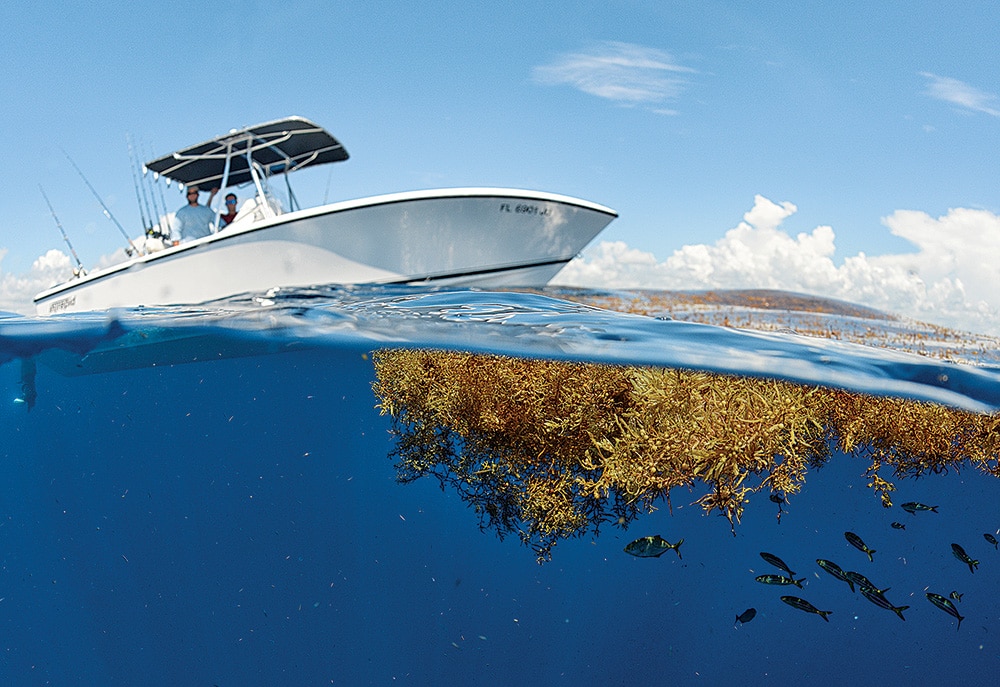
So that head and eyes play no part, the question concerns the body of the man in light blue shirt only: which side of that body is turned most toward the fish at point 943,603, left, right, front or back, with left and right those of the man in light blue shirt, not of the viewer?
front

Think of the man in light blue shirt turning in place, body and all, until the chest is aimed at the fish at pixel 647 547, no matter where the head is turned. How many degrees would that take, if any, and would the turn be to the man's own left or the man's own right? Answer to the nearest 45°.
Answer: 0° — they already face it

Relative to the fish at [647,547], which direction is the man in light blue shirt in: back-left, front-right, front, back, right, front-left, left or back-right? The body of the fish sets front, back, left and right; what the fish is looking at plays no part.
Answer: front-right

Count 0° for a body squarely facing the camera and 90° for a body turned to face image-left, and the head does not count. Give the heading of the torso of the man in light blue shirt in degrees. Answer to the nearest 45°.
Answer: approximately 0°

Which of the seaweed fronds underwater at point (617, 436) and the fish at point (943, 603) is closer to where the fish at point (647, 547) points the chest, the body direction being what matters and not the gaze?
the seaweed fronds underwater

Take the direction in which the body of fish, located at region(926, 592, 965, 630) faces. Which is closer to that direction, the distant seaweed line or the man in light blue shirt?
the man in light blue shirt

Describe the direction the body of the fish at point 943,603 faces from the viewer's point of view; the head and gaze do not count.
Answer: to the viewer's left

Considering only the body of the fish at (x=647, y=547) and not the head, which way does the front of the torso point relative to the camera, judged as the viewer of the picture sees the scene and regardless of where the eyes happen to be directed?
to the viewer's left
